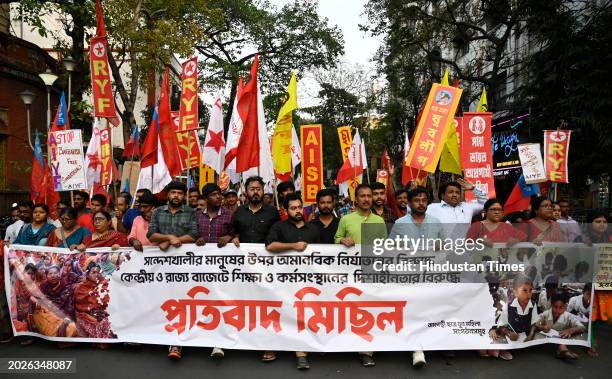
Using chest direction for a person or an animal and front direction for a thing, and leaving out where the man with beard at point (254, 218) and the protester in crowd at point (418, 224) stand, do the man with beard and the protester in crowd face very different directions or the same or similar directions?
same or similar directions

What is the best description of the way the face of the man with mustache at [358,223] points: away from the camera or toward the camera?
toward the camera

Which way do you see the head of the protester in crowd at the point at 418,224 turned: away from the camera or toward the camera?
toward the camera

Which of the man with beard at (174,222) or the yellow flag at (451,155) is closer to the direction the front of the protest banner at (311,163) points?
the man with beard

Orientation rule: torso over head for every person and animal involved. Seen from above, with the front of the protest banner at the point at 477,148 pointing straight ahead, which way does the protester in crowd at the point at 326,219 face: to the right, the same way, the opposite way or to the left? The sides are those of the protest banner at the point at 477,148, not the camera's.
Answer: the same way

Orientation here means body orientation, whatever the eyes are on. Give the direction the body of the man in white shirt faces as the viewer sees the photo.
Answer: toward the camera

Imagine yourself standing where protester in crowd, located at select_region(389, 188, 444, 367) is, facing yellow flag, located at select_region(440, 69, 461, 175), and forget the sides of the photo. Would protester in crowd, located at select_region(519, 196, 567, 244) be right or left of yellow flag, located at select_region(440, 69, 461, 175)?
right

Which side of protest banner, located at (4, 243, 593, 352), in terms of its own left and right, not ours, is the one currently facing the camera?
front

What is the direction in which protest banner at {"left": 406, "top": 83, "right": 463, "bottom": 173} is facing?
toward the camera

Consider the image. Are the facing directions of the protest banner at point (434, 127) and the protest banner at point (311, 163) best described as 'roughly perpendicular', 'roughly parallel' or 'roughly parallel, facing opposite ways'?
roughly parallel

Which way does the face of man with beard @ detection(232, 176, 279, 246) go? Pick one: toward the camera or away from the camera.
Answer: toward the camera

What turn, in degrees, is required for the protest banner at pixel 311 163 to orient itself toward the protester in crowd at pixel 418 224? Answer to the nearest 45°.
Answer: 0° — it already faces them

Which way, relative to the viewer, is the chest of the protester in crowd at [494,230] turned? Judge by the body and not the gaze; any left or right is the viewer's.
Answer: facing the viewer

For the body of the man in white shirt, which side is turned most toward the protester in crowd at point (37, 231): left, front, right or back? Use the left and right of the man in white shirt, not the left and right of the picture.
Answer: right

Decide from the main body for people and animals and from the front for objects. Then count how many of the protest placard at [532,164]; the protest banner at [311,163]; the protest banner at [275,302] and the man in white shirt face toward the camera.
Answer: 4
